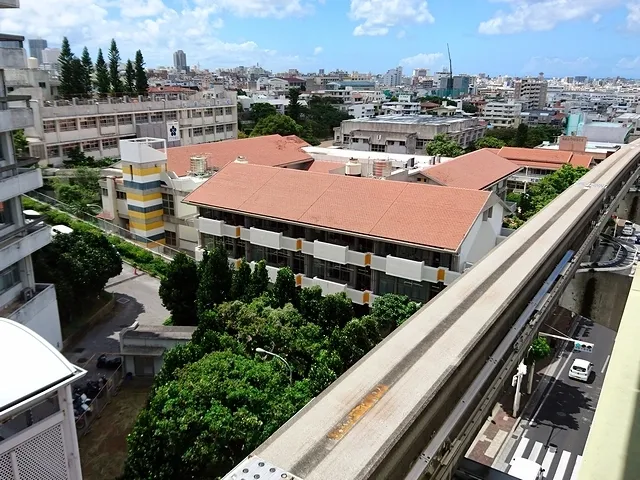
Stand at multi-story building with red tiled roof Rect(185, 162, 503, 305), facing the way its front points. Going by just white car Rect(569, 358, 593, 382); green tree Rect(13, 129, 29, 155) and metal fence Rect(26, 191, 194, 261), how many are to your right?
2

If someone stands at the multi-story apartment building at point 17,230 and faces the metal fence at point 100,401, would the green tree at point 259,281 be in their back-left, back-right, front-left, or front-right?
front-left

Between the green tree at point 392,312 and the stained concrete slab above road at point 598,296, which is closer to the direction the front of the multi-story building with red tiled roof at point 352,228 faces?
the green tree

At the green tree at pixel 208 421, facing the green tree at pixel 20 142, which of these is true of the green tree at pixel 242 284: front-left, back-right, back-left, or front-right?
front-right

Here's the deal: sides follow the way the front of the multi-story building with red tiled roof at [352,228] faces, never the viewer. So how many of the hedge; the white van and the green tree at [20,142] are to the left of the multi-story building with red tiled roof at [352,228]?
1

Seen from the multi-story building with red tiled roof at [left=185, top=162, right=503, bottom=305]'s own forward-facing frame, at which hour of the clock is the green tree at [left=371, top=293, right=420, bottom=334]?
The green tree is roughly at 10 o'clock from the multi-story building with red tiled roof.

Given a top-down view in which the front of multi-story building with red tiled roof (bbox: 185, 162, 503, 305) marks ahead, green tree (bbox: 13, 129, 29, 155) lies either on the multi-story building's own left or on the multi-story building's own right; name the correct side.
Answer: on the multi-story building's own right

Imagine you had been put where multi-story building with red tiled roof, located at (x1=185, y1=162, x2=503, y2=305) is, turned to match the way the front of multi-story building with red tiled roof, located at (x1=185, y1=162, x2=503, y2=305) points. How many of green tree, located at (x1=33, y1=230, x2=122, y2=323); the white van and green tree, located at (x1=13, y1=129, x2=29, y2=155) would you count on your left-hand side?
1

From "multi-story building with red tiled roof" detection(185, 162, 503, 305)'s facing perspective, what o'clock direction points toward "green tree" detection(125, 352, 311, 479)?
The green tree is roughly at 11 o'clock from the multi-story building with red tiled roof.

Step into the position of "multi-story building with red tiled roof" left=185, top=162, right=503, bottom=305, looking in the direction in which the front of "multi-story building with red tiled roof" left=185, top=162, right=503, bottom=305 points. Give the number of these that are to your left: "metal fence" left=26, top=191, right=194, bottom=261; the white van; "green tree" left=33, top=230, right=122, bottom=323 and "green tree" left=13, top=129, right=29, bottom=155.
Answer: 1

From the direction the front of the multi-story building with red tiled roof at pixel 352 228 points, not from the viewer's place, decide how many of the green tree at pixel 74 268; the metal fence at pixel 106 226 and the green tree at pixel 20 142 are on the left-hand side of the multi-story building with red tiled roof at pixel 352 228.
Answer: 0

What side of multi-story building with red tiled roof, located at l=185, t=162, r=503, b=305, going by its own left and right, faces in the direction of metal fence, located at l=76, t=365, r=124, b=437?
front

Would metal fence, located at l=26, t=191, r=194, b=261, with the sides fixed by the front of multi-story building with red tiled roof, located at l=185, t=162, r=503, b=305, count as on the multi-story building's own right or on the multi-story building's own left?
on the multi-story building's own right

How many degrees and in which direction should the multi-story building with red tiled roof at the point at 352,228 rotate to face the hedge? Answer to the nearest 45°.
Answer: approximately 90° to its right

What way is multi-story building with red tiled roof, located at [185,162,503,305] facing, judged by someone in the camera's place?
facing the viewer and to the left of the viewer

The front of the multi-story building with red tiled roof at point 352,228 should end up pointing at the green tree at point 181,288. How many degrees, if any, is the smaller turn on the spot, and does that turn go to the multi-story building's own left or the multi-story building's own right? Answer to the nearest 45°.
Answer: approximately 45° to the multi-story building's own right
